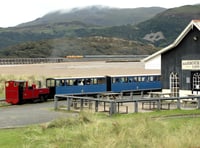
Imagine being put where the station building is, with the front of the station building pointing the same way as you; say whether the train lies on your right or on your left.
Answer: on your right

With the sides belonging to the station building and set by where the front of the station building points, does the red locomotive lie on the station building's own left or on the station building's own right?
on the station building's own right

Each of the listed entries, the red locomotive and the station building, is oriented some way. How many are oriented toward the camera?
1

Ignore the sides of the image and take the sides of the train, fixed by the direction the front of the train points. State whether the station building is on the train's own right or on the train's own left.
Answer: on the train's own left

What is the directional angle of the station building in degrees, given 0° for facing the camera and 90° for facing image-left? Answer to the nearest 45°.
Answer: approximately 0°
